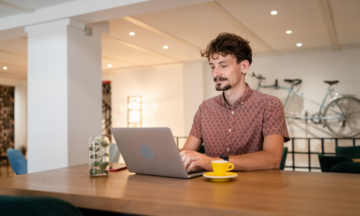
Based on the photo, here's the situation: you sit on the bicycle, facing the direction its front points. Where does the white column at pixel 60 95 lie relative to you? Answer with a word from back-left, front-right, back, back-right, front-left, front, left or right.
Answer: front-left

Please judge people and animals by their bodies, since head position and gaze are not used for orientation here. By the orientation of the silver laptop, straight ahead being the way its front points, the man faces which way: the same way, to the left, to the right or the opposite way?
the opposite way

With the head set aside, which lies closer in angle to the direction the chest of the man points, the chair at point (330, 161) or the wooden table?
the wooden table

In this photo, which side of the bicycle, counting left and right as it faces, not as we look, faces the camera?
left

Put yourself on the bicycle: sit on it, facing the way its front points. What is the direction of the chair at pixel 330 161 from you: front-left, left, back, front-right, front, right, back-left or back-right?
left

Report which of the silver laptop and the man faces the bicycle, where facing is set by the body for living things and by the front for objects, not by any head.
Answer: the silver laptop

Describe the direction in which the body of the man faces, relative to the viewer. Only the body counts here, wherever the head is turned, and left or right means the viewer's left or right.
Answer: facing the viewer and to the left of the viewer

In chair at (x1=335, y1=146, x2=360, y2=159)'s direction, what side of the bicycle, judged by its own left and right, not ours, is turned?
left

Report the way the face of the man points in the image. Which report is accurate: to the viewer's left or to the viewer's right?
to the viewer's left

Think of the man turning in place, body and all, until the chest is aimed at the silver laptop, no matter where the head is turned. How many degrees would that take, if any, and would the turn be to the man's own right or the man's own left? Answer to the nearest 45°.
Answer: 0° — they already face it
